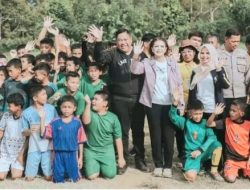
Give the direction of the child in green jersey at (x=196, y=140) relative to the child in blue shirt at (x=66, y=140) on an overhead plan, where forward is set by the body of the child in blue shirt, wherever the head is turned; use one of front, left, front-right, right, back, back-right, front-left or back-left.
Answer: left

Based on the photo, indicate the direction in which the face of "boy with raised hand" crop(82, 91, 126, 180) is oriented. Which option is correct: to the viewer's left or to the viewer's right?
to the viewer's left

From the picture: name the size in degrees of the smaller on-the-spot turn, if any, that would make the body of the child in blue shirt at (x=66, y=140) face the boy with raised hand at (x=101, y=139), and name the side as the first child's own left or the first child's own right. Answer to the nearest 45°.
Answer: approximately 90° to the first child's own left

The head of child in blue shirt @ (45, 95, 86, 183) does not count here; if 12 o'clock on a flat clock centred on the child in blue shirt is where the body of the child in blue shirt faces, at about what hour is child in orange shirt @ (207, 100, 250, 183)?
The child in orange shirt is roughly at 9 o'clock from the child in blue shirt.

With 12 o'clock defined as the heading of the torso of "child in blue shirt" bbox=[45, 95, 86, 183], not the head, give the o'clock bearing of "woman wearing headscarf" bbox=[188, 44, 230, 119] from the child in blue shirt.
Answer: The woman wearing headscarf is roughly at 9 o'clock from the child in blue shirt.

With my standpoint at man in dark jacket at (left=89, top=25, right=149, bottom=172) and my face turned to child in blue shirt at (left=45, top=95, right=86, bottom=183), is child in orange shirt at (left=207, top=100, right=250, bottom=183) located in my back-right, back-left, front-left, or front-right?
back-left

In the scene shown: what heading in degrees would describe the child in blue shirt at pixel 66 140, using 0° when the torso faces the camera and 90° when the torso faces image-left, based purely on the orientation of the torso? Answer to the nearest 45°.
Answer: approximately 0°
